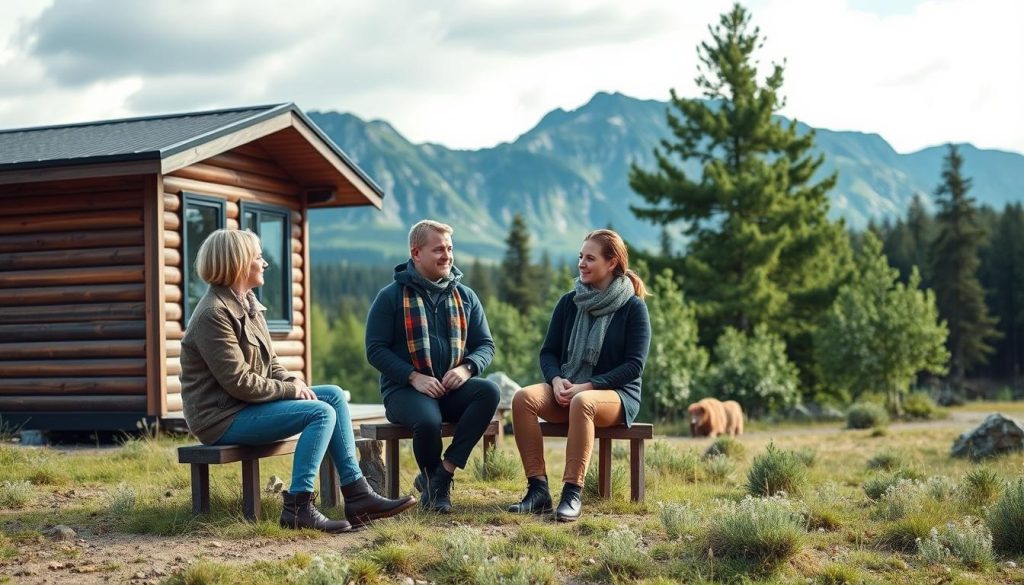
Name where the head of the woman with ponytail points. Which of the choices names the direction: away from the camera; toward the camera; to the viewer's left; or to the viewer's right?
to the viewer's left

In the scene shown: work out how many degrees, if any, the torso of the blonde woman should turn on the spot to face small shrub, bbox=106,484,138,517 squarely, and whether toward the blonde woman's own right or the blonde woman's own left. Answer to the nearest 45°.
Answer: approximately 135° to the blonde woman's own left

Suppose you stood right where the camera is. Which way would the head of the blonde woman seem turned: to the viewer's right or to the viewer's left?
to the viewer's right

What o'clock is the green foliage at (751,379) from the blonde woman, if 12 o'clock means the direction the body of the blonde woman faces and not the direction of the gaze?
The green foliage is roughly at 10 o'clock from the blonde woman.

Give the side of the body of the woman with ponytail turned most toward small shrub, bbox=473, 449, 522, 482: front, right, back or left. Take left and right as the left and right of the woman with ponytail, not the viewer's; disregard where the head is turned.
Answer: right

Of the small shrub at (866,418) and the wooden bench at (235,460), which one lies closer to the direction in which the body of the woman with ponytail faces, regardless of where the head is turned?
the wooden bench

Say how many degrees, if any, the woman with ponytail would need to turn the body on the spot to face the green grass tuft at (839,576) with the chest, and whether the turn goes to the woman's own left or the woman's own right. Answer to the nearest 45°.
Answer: approximately 90° to the woman's own left

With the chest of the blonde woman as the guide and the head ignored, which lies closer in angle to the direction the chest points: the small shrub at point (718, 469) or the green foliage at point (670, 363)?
the small shrub

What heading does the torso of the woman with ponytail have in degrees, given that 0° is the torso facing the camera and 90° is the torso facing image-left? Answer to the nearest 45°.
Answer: approximately 45°

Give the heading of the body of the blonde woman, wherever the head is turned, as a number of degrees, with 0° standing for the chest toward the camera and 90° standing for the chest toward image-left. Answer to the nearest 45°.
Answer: approximately 270°

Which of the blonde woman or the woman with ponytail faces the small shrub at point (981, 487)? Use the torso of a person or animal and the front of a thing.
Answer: the blonde woman

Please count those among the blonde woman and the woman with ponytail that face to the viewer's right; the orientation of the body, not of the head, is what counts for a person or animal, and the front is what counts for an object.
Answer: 1

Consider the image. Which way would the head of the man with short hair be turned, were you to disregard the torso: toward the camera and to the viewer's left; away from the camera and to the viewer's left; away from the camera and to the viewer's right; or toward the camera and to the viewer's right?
toward the camera and to the viewer's right
